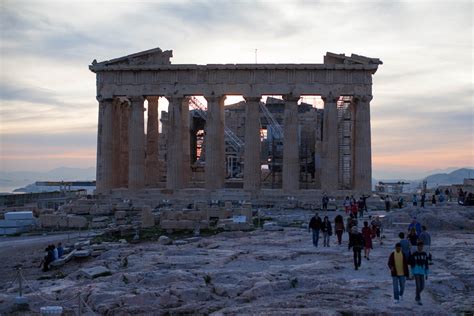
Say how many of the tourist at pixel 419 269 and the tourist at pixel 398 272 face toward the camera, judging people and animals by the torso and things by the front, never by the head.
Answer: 2

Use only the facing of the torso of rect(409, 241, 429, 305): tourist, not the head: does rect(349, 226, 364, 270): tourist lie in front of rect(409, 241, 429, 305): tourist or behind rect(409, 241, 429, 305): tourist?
behind

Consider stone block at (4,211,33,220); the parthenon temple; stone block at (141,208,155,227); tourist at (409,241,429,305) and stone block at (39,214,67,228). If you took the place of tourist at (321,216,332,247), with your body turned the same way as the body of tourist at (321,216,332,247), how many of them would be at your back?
1

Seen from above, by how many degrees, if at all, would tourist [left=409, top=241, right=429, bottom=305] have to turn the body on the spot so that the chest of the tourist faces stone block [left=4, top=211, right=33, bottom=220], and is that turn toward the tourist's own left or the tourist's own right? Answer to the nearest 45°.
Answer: approximately 135° to the tourist's own right

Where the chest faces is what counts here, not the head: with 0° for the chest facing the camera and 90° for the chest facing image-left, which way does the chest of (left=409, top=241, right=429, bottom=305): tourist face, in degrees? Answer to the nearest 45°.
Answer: approximately 0°
